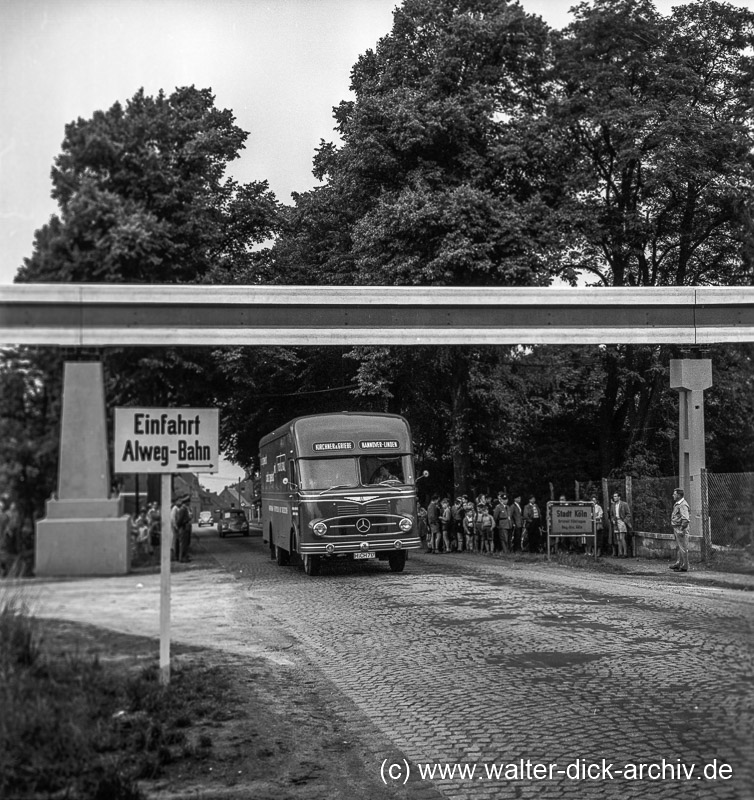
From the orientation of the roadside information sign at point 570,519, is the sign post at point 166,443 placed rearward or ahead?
ahead

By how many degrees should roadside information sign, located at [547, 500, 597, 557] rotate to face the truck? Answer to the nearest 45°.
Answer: approximately 45° to its right

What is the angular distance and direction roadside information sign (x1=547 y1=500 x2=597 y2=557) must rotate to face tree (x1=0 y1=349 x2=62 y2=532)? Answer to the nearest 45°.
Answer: approximately 45° to its right

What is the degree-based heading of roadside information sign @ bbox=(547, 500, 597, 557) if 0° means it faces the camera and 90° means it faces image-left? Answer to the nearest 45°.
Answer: approximately 0°
